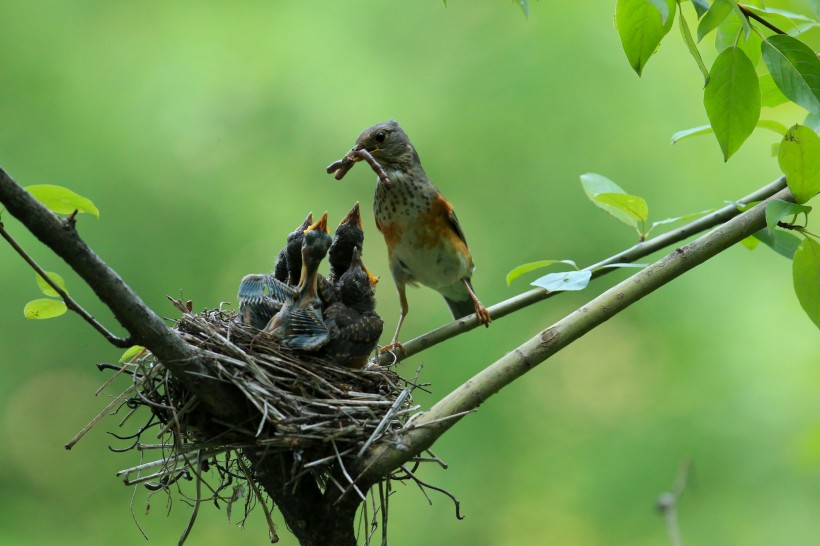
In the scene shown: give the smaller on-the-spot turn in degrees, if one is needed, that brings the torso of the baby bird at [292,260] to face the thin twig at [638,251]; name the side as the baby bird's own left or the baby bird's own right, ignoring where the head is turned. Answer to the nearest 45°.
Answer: approximately 45° to the baby bird's own right

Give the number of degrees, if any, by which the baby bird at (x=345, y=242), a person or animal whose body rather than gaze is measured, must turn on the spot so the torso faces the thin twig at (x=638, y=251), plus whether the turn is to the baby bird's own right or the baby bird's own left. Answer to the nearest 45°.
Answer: approximately 45° to the baby bird's own right

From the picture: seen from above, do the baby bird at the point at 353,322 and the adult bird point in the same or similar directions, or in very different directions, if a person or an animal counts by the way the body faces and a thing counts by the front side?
very different directions

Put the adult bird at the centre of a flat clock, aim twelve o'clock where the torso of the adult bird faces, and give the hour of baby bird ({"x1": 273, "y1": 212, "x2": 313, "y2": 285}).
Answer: The baby bird is roughly at 2 o'clock from the adult bird.

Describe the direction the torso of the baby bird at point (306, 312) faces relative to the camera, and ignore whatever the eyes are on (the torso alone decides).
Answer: to the viewer's right

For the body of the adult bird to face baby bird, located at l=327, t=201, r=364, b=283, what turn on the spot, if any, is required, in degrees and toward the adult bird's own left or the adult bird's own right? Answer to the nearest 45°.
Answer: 0° — it already faces it
